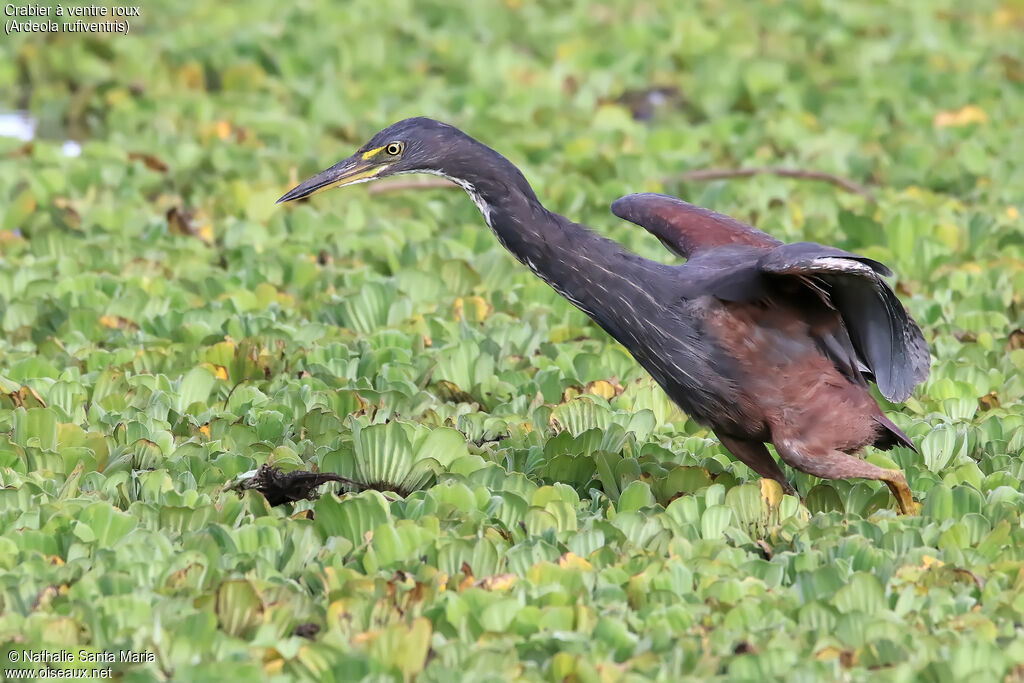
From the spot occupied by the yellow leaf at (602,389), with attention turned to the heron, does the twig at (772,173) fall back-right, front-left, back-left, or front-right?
back-left

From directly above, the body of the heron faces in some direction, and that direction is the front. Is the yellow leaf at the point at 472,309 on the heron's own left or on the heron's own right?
on the heron's own right

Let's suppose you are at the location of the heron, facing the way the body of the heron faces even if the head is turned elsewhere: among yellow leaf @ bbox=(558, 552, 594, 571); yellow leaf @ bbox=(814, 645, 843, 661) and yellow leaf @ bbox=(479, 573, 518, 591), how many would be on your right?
0

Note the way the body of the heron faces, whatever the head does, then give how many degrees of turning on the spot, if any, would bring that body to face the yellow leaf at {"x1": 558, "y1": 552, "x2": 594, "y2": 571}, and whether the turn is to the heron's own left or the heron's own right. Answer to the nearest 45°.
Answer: approximately 45° to the heron's own left

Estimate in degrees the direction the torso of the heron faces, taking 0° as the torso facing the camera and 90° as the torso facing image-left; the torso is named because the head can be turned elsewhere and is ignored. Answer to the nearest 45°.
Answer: approximately 90°

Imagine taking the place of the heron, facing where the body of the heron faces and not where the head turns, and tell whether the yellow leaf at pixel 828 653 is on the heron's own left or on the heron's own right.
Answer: on the heron's own left

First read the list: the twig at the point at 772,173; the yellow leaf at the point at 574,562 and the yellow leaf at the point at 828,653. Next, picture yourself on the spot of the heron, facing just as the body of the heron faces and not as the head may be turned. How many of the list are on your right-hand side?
1

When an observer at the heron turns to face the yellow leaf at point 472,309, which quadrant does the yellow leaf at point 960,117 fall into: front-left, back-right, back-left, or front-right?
front-right

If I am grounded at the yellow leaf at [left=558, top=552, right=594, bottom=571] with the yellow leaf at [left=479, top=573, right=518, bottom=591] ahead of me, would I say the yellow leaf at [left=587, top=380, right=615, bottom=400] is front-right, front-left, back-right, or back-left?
back-right

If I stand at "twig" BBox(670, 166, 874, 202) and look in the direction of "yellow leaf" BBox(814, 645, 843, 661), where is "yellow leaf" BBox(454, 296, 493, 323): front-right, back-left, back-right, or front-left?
front-right

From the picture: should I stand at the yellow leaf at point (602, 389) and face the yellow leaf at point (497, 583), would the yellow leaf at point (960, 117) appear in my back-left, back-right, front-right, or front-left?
back-left
